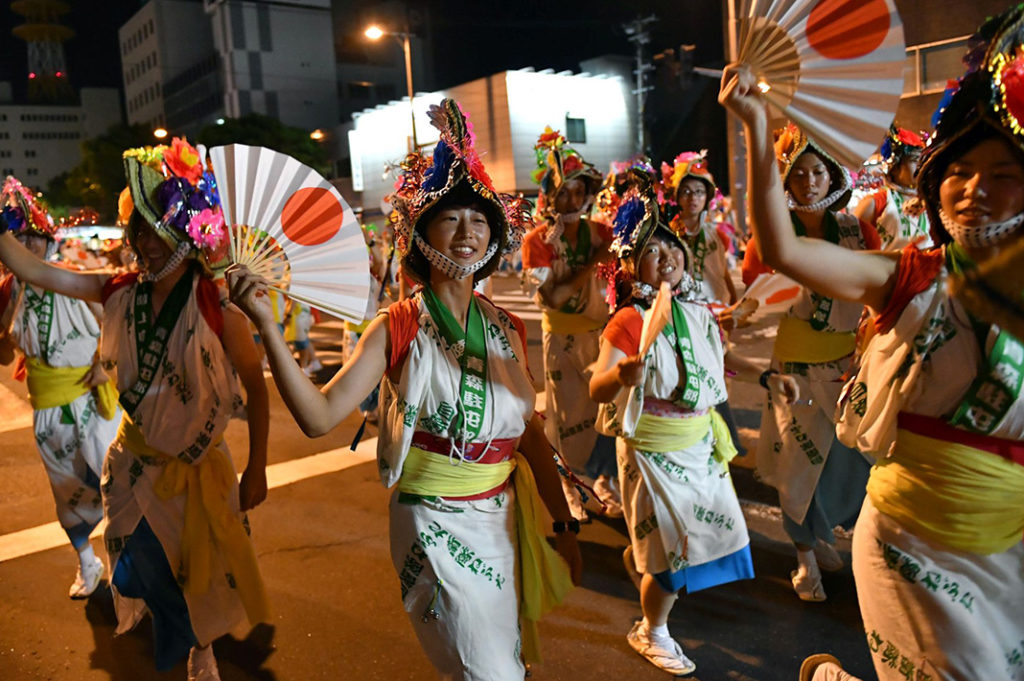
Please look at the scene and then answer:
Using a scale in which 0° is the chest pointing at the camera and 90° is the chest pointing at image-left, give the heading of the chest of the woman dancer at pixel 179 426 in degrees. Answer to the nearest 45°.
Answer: approximately 45°

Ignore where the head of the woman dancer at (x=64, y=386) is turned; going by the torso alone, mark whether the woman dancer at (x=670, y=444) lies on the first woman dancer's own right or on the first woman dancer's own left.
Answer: on the first woman dancer's own left

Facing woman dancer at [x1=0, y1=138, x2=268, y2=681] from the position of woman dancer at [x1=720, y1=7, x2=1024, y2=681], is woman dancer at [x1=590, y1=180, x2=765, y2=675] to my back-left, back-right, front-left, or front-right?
front-right

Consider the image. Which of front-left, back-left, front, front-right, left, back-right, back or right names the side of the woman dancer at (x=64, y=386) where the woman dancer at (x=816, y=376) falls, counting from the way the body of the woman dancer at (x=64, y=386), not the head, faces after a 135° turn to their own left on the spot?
front-right

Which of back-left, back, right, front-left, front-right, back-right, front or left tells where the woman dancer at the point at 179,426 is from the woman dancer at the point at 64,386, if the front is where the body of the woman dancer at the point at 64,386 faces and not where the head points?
front-left

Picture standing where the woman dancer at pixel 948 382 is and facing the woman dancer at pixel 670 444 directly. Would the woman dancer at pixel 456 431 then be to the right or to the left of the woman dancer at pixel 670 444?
left

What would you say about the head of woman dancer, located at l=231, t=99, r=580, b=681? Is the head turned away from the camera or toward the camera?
toward the camera

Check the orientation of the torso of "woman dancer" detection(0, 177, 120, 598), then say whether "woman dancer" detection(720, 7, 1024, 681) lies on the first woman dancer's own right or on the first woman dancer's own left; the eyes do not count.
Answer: on the first woman dancer's own left

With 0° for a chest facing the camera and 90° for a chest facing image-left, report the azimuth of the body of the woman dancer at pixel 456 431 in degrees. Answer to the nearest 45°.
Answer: approximately 0°

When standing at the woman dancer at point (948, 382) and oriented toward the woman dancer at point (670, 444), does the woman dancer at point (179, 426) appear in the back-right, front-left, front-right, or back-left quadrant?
front-left

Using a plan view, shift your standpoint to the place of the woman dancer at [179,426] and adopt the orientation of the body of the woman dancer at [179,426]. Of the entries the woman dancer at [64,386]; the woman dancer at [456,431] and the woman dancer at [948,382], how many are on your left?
2

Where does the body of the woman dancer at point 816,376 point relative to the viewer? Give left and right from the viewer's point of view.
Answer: facing the viewer

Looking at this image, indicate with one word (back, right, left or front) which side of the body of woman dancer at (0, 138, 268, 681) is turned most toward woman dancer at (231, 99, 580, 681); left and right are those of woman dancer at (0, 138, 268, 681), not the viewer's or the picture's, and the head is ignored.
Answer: left
